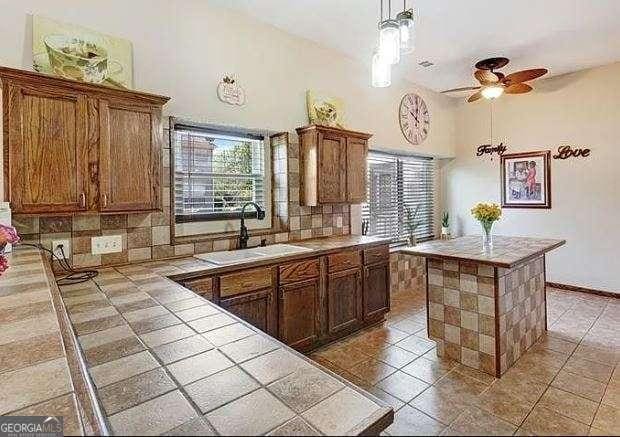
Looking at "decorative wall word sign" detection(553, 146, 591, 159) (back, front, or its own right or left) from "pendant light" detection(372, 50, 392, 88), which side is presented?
front

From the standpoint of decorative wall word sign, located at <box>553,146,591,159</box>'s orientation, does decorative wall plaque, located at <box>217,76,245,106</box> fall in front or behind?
in front

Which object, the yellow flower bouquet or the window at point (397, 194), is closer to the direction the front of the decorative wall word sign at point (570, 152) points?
the yellow flower bouquet

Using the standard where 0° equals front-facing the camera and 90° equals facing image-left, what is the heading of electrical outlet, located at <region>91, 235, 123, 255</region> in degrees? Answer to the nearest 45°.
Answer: approximately 0°

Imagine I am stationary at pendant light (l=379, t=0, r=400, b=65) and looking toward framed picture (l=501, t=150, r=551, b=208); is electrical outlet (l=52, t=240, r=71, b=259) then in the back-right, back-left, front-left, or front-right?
back-left

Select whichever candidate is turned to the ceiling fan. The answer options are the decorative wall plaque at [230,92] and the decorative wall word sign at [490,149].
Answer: the decorative wall word sign at [490,149]

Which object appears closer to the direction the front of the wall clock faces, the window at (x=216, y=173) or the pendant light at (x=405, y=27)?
the pendant light

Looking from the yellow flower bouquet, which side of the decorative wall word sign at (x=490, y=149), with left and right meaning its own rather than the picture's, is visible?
front

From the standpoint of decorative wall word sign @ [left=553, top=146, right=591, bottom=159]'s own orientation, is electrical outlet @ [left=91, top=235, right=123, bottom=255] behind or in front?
in front

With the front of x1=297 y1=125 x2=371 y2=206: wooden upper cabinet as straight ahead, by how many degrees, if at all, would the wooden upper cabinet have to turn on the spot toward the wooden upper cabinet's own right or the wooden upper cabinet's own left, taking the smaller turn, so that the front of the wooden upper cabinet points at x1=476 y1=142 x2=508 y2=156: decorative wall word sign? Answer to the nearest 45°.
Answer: approximately 90° to the wooden upper cabinet's own left

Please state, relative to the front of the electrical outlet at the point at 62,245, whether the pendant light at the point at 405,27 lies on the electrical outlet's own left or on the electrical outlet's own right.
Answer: on the electrical outlet's own left
